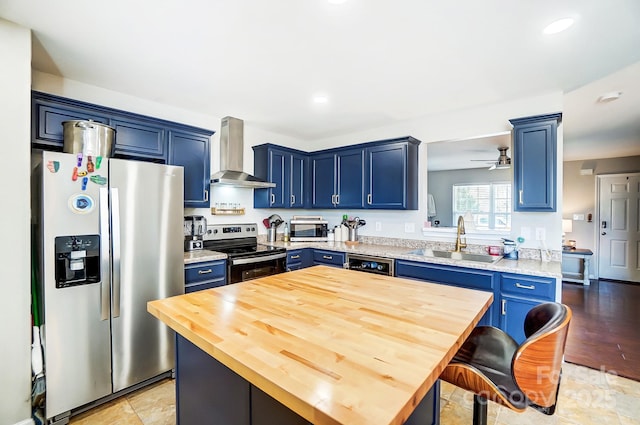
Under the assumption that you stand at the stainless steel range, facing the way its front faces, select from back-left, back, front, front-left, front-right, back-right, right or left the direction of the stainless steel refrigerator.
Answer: right

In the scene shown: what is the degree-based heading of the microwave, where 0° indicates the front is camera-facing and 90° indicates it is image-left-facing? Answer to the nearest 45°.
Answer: approximately 0°

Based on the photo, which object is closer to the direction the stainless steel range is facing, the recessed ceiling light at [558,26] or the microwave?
the recessed ceiling light

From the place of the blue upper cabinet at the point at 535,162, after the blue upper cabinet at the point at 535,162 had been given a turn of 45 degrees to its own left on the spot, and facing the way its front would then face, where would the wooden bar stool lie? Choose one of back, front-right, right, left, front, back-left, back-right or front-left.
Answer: front

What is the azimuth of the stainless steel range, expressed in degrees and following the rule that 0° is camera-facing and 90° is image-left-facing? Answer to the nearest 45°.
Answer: approximately 315°

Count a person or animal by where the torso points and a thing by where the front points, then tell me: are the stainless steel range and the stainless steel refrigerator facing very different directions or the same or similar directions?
same or similar directions

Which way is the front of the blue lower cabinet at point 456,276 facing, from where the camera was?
facing the viewer and to the left of the viewer

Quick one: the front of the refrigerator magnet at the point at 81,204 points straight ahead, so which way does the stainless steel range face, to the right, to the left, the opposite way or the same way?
the same way

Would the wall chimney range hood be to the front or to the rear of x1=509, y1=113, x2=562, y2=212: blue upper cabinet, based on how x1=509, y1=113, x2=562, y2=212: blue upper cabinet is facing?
to the front

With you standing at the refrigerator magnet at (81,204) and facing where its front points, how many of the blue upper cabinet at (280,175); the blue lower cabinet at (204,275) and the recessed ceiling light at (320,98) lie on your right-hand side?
0

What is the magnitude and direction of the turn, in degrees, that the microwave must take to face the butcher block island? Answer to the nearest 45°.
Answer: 0° — it already faces it

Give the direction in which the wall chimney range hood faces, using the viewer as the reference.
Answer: facing the viewer and to the right of the viewer
